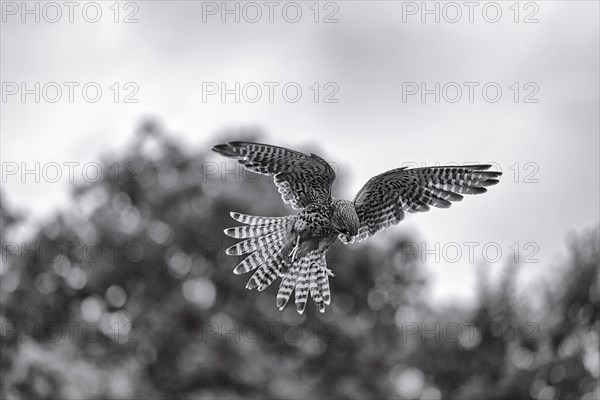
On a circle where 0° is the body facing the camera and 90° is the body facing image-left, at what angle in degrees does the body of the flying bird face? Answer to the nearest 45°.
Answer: approximately 315°
